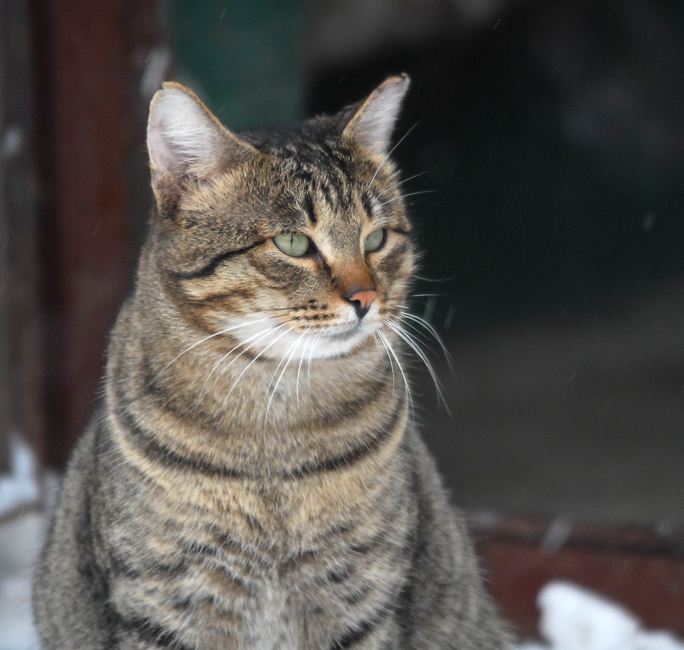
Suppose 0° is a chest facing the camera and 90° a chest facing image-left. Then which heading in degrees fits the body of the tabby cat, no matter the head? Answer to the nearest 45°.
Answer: approximately 0°
